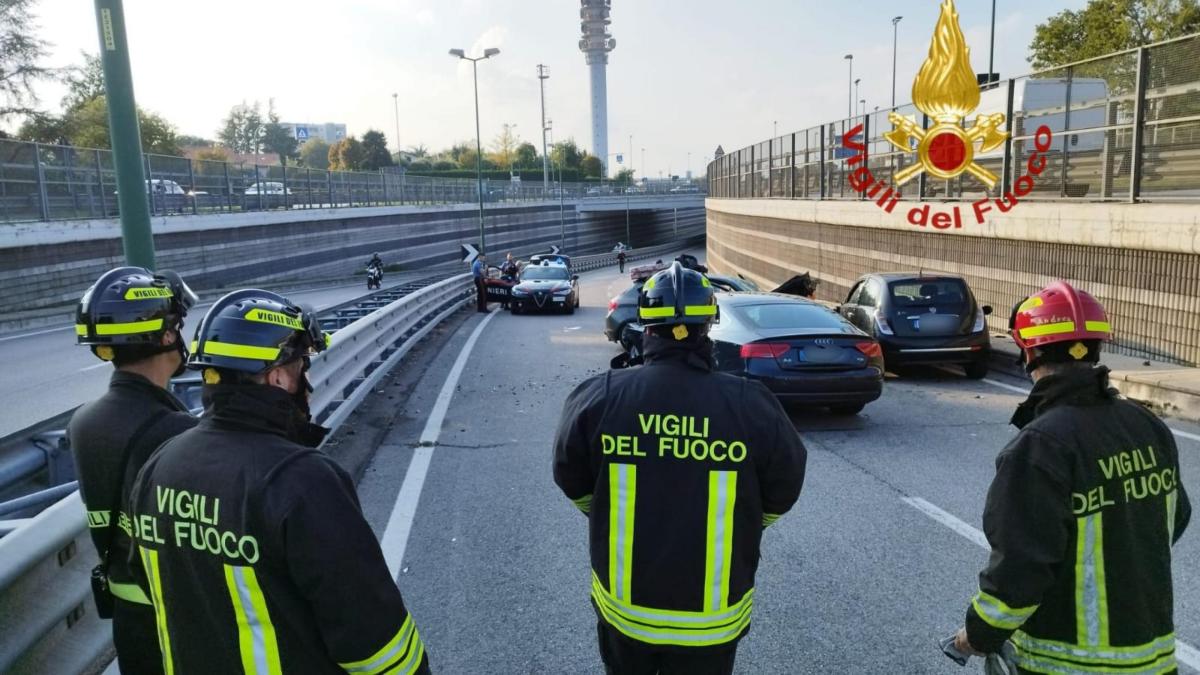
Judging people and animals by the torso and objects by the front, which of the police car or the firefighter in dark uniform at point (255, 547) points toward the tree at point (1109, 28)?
the firefighter in dark uniform

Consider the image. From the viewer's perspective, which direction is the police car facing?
toward the camera

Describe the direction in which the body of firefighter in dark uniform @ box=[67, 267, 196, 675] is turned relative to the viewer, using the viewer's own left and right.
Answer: facing away from the viewer and to the right of the viewer

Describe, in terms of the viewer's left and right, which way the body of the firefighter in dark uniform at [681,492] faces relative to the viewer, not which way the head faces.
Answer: facing away from the viewer

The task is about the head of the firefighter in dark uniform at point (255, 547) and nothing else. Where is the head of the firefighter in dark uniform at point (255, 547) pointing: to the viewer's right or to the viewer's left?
to the viewer's right

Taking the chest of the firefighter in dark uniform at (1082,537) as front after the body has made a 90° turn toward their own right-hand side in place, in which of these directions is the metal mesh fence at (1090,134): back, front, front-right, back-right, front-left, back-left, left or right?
front-left

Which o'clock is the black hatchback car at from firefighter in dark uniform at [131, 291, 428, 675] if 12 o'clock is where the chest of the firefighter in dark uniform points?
The black hatchback car is roughly at 12 o'clock from the firefighter in dark uniform.

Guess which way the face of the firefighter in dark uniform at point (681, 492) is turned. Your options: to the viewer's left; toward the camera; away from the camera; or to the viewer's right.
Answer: away from the camera

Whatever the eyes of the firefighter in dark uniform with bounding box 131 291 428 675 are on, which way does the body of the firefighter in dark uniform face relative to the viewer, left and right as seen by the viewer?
facing away from the viewer and to the right of the viewer

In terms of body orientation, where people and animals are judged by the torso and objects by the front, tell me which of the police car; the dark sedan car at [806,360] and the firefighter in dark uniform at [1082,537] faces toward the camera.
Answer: the police car

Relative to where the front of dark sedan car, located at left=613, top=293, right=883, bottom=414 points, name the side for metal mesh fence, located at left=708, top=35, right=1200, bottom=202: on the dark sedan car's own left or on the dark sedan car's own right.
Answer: on the dark sedan car's own right

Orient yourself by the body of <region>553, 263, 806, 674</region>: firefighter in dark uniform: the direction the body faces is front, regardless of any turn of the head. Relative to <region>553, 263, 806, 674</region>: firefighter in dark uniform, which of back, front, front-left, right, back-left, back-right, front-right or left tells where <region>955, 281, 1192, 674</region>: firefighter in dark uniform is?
right

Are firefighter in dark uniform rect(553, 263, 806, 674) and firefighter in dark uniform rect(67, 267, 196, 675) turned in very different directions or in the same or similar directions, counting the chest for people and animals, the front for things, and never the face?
same or similar directions

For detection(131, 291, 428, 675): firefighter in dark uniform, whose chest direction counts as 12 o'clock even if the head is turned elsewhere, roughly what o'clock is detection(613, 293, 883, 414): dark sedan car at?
The dark sedan car is roughly at 12 o'clock from the firefighter in dark uniform.

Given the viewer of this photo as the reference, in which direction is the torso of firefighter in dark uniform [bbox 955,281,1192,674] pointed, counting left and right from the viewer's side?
facing away from the viewer and to the left of the viewer

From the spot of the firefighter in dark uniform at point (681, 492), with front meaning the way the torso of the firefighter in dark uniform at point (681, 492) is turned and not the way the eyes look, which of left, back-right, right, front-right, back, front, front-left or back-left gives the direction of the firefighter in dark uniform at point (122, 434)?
left

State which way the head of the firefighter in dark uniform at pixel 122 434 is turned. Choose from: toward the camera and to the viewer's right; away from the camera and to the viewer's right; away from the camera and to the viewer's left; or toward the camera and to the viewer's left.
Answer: away from the camera and to the viewer's right

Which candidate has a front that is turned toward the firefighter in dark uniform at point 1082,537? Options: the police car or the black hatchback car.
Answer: the police car

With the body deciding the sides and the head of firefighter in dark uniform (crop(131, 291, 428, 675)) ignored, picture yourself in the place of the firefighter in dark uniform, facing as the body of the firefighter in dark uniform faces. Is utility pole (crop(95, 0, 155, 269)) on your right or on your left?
on your left

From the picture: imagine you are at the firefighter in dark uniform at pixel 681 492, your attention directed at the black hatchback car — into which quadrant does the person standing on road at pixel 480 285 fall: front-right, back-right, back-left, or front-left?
front-left
